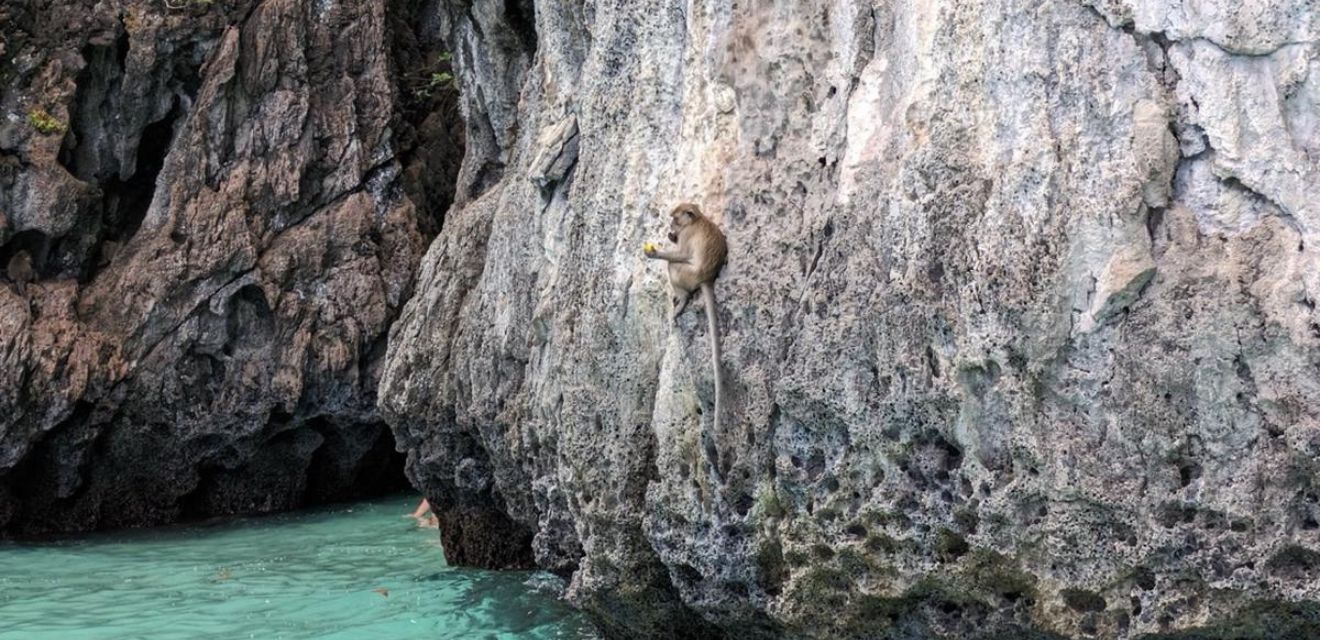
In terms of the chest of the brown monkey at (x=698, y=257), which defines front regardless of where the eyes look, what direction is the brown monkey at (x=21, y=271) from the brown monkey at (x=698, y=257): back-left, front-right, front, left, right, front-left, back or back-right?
front-right

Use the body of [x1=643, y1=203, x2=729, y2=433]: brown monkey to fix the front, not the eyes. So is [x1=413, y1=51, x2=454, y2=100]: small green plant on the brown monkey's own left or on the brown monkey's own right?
on the brown monkey's own right

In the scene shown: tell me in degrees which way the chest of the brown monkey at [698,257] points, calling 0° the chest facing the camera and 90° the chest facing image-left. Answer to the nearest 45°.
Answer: approximately 90°

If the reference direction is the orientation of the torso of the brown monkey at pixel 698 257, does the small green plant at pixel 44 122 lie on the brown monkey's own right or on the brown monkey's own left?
on the brown monkey's own right
